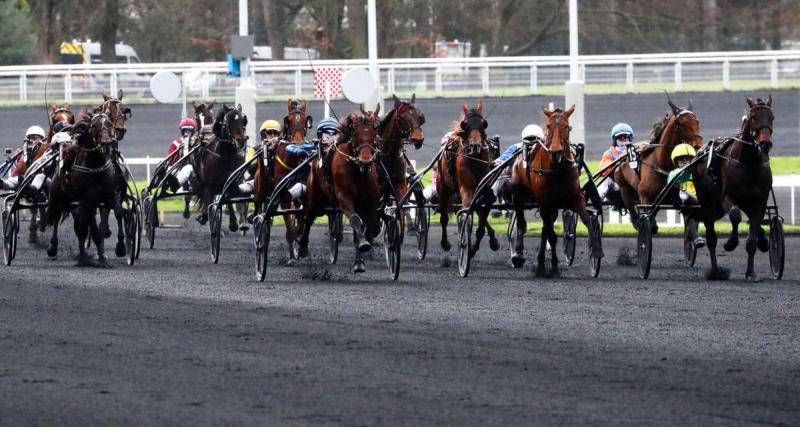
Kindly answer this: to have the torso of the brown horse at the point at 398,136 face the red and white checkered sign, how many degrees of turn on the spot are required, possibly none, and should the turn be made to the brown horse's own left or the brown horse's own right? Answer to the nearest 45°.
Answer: approximately 135° to the brown horse's own left

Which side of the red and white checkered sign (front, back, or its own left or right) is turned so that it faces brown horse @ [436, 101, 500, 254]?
front

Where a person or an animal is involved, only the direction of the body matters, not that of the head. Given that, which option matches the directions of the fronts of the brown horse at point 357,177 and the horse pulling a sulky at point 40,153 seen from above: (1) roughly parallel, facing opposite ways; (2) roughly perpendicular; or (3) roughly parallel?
roughly parallel

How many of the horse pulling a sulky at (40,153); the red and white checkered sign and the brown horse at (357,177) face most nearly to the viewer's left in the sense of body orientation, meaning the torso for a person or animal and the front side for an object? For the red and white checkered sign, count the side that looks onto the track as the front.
0

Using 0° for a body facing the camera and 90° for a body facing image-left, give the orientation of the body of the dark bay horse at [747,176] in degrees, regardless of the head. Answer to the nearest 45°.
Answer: approximately 315°

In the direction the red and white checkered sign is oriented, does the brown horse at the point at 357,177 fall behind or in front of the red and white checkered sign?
in front

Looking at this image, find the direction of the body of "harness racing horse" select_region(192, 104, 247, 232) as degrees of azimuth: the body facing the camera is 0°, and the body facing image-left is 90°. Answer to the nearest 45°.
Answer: approximately 315°

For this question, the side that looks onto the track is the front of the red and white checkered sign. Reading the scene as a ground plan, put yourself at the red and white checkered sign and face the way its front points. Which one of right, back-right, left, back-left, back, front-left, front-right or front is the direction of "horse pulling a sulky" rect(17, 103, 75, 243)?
front-right

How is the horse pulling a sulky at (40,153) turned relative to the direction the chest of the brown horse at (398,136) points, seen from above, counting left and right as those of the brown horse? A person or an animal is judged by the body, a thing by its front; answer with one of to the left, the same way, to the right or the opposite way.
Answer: the same way

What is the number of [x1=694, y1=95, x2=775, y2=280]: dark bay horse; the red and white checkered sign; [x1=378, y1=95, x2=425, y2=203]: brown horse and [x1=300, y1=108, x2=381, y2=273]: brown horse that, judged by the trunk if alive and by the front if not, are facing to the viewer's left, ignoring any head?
0

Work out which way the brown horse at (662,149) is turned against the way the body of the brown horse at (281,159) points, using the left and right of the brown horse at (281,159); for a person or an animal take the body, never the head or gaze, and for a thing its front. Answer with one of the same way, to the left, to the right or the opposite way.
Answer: the same way

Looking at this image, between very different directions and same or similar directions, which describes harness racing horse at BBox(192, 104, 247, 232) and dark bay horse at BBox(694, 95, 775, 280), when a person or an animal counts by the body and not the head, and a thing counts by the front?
same or similar directions

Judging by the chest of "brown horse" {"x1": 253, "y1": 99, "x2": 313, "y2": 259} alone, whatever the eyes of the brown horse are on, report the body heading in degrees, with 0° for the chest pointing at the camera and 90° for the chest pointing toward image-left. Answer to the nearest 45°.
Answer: approximately 315°
